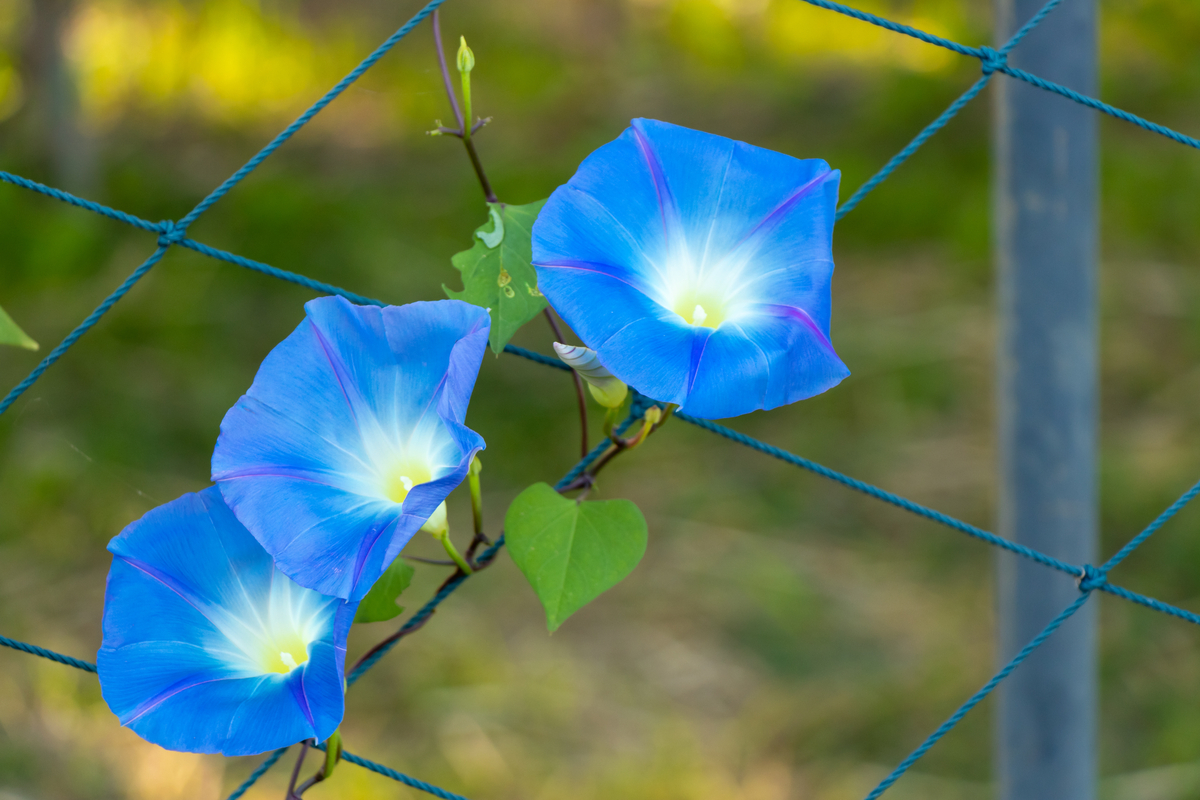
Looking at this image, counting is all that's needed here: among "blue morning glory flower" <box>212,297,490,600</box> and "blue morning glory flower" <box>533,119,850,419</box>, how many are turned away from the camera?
0

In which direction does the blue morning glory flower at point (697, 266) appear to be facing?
toward the camera

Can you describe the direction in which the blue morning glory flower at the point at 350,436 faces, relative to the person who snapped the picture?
facing the viewer and to the left of the viewer
